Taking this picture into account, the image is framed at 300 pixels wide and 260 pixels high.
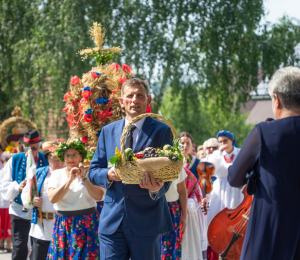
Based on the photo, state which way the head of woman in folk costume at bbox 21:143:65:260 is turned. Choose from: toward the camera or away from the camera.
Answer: toward the camera

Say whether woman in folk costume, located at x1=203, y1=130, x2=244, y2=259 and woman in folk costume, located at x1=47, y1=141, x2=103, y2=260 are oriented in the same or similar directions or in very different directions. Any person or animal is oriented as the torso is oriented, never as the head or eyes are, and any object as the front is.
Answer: same or similar directions

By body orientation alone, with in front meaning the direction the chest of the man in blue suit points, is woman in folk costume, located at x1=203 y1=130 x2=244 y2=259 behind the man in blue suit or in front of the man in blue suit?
behind

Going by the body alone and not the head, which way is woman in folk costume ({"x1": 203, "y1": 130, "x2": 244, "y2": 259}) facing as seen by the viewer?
toward the camera

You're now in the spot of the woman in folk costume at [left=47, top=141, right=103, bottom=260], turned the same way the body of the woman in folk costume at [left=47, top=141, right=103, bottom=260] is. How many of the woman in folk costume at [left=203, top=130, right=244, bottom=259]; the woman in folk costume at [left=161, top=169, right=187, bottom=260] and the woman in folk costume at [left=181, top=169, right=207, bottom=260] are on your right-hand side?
0

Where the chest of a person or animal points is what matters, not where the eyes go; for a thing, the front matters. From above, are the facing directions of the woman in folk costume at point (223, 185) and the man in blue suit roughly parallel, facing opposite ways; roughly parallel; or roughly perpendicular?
roughly parallel

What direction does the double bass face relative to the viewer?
toward the camera

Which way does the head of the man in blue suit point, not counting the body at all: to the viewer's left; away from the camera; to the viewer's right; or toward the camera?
toward the camera

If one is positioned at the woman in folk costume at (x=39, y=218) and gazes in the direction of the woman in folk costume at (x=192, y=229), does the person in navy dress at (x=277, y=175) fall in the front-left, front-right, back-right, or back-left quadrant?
front-right

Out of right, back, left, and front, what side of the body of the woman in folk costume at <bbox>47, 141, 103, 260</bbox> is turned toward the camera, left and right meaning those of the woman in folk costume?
front

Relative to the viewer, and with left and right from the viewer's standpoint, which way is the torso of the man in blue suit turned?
facing the viewer

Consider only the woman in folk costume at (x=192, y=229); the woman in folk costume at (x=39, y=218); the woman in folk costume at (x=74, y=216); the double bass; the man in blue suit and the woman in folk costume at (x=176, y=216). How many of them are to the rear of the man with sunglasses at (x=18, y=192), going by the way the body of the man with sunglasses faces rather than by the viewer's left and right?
0

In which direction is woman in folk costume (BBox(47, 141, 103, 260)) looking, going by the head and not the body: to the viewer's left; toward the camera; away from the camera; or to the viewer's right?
toward the camera

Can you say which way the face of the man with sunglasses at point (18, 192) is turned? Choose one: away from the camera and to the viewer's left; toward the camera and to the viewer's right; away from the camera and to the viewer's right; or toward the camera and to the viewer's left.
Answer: toward the camera and to the viewer's right

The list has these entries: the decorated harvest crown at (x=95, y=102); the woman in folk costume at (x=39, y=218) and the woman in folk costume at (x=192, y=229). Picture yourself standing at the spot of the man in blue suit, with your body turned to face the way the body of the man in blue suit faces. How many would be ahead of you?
0

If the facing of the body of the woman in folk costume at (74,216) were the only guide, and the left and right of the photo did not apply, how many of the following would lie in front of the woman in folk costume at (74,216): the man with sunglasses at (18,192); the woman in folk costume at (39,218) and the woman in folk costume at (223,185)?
0

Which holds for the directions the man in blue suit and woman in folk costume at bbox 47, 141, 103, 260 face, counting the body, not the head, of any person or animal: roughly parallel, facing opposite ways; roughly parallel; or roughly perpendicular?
roughly parallel
